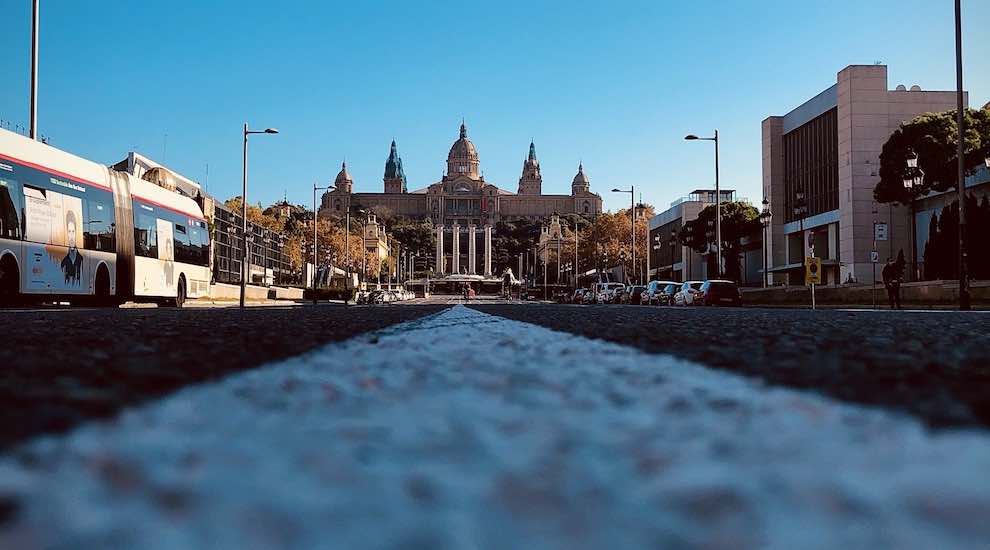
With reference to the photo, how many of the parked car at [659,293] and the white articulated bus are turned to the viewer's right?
0

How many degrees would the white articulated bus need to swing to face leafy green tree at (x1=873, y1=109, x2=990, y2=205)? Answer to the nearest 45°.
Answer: approximately 135° to its left

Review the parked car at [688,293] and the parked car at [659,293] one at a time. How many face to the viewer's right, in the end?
0

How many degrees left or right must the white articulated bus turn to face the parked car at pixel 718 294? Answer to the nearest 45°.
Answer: approximately 135° to its left

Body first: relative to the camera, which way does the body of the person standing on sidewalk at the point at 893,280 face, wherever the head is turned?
toward the camera

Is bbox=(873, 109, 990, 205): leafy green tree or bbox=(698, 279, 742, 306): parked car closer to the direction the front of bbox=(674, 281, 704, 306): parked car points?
the parked car

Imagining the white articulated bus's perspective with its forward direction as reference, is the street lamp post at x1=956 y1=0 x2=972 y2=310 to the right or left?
on its left
